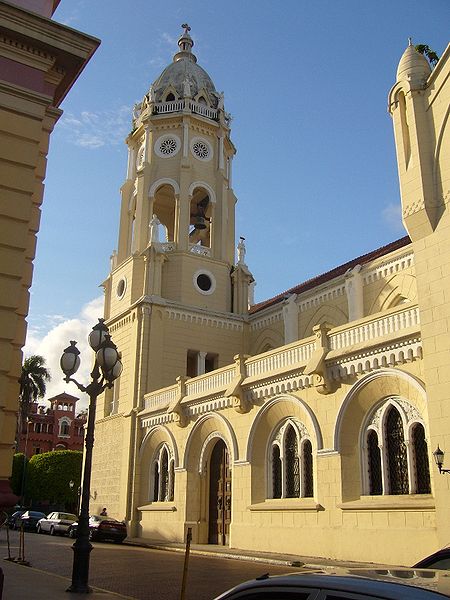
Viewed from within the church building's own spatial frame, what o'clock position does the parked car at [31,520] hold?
The parked car is roughly at 3 o'clock from the church building.

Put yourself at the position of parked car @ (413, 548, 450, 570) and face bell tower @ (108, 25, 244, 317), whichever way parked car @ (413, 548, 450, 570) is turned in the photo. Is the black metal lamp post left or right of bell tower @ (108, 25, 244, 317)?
left

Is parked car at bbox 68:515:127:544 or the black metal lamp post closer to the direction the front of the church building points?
the parked car

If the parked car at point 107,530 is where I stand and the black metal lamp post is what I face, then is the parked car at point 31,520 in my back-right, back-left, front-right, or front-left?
back-right
